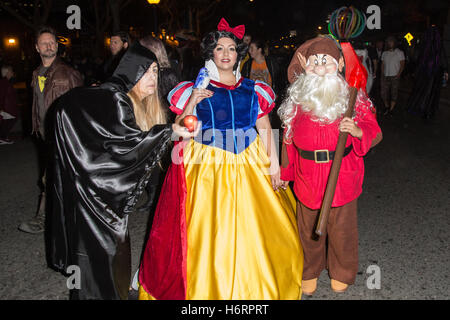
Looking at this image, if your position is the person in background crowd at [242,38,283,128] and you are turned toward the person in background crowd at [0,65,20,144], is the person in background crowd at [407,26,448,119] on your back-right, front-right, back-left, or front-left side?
back-right

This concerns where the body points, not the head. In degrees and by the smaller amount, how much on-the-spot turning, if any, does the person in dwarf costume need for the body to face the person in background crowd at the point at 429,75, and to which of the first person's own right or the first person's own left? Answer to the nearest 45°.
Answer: approximately 180°

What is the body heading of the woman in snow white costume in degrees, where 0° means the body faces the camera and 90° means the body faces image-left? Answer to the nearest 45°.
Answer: approximately 0°

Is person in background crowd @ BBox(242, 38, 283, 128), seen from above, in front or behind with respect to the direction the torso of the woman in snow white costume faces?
behind

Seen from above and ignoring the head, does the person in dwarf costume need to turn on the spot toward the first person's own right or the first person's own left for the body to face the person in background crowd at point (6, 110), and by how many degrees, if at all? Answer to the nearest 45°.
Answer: approximately 135° to the first person's own right

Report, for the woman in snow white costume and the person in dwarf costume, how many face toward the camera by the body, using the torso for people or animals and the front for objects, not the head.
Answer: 2

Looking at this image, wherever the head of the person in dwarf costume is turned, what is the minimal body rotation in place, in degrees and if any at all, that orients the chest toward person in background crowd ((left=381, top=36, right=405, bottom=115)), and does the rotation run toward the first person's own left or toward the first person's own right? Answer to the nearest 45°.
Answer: approximately 180°

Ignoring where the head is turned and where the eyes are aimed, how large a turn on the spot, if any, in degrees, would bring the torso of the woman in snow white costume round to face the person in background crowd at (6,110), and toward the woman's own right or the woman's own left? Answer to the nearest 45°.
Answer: approximately 135° to the woman's own right
